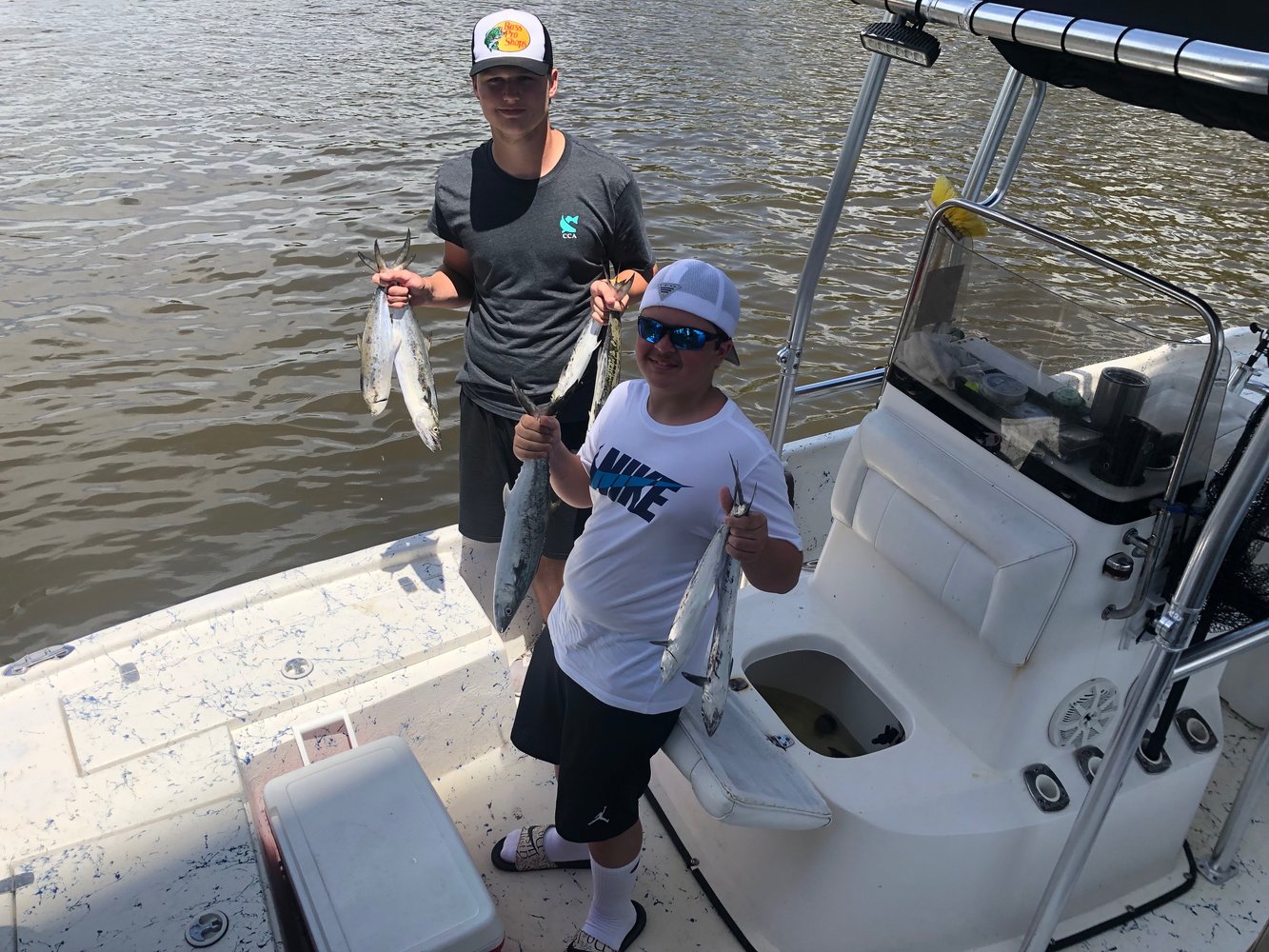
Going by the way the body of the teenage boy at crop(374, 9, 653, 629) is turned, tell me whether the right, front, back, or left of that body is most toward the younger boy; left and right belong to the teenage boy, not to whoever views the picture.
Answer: front

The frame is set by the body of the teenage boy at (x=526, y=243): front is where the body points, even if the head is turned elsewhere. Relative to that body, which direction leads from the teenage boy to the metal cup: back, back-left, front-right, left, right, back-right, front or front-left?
front-left

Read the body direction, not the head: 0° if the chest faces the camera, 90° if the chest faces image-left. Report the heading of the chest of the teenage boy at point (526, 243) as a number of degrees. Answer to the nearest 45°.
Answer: approximately 0°

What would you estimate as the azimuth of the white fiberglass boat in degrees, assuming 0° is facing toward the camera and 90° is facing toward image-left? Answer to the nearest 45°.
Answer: approximately 45°
